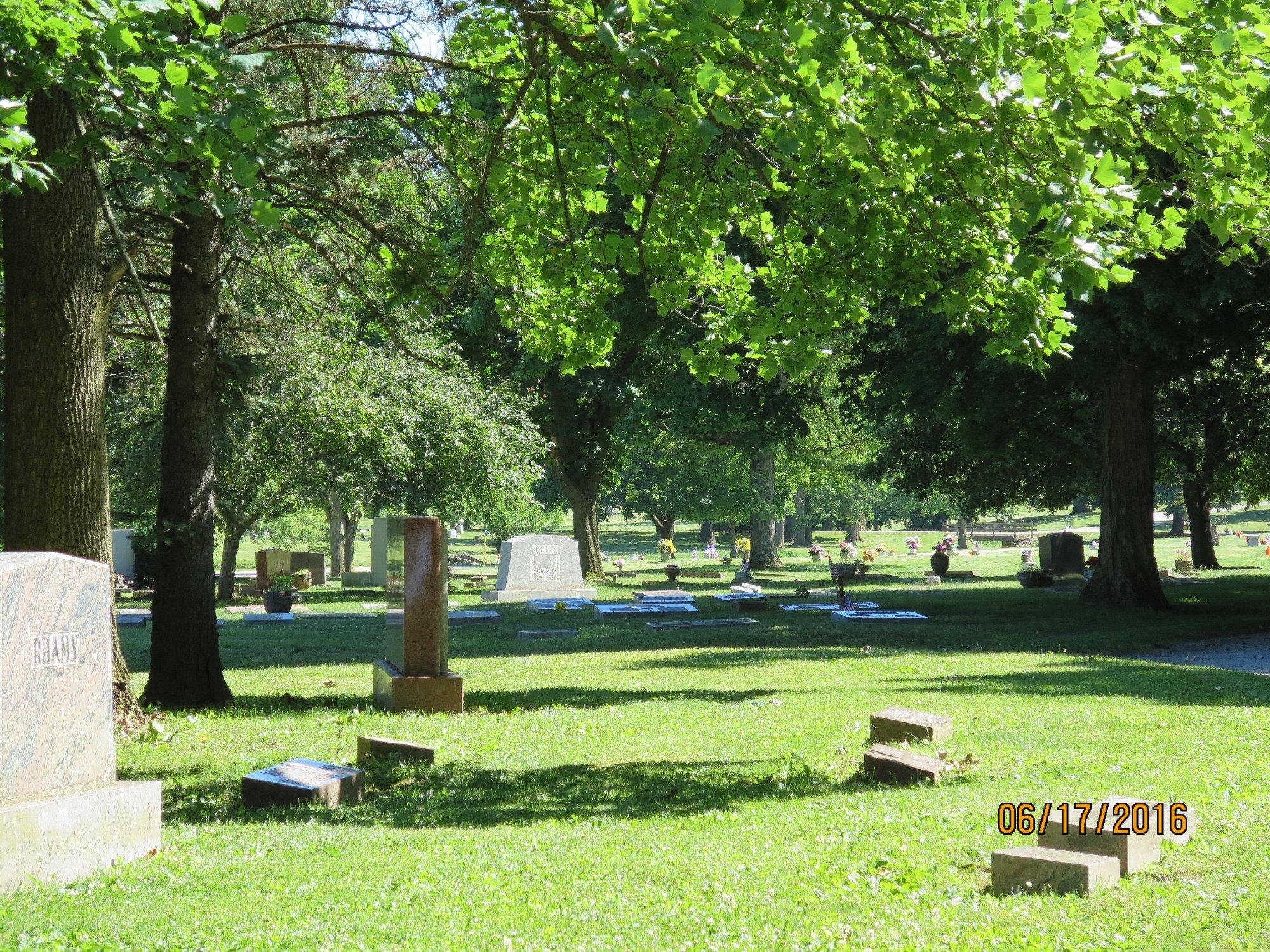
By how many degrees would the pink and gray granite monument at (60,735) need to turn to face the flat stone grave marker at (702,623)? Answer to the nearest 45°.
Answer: approximately 90° to its left

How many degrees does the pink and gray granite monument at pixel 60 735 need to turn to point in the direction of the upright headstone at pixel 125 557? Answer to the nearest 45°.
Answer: approximately 135° to its left

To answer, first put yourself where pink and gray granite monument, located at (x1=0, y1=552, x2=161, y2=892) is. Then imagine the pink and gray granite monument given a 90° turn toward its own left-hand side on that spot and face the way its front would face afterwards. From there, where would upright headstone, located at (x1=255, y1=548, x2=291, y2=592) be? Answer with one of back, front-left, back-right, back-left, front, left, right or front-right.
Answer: front-left

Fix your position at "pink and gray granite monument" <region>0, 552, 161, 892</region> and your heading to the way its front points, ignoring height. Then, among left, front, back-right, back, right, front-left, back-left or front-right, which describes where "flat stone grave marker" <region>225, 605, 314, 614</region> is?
back-left

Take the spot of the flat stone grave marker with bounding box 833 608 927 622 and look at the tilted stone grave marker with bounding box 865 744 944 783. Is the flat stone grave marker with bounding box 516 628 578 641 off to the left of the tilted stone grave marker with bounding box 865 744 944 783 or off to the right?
right

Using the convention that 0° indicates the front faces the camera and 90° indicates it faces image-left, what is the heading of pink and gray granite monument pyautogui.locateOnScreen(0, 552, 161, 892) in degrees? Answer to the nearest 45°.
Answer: approximately 315°

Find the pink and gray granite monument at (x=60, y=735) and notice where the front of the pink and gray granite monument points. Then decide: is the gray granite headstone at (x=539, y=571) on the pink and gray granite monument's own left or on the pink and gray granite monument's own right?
on the pink and gray granite monument's own left
